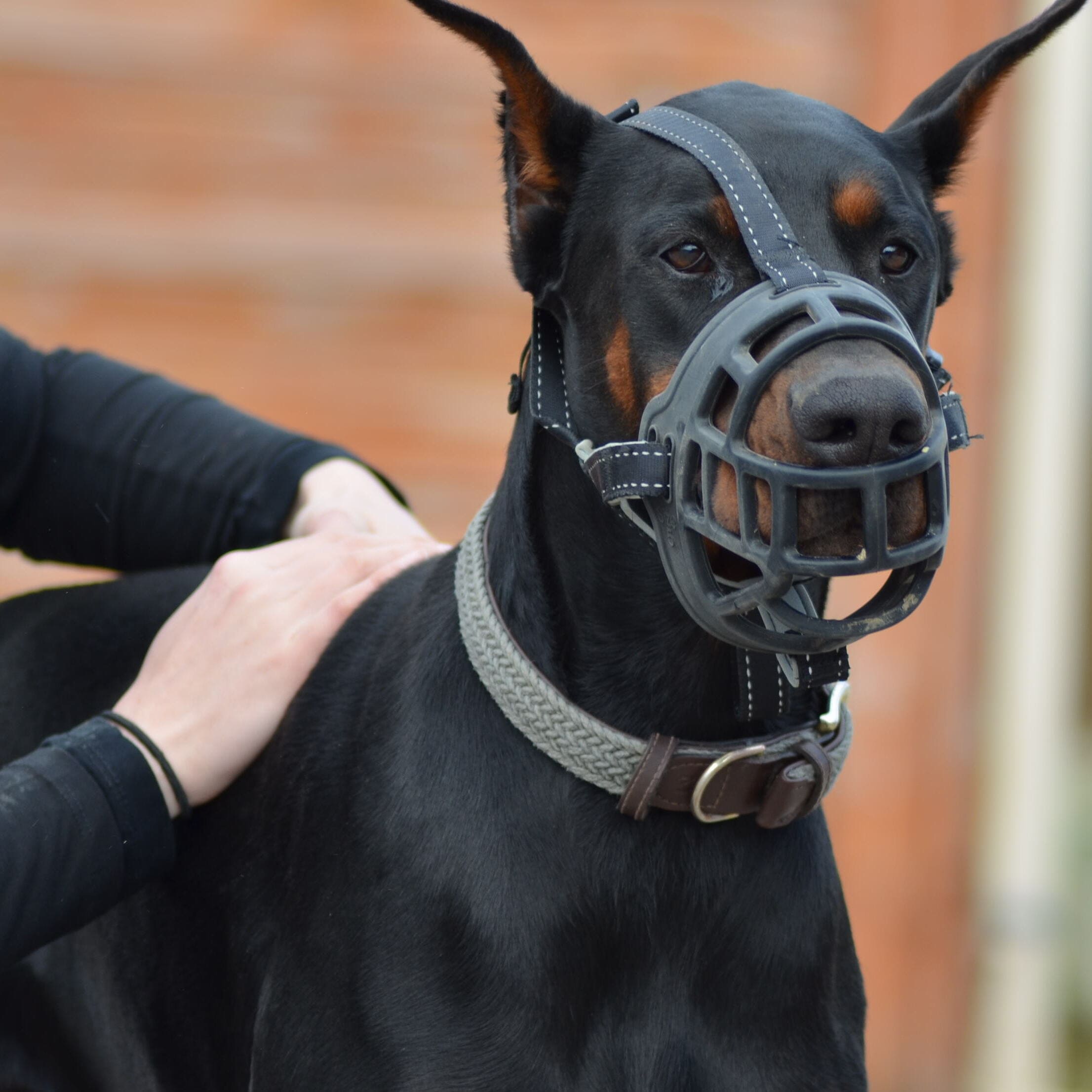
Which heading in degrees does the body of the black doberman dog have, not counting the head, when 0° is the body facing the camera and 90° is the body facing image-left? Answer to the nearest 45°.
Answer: approximately 315°
